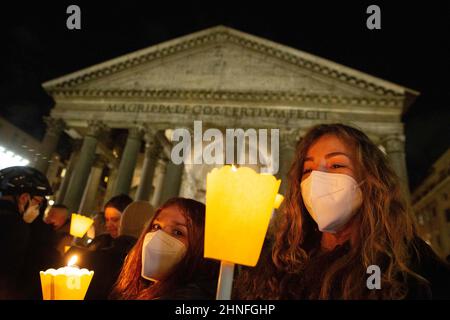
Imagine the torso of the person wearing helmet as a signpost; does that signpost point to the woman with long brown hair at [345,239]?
no

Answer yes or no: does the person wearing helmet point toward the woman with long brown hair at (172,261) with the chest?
no

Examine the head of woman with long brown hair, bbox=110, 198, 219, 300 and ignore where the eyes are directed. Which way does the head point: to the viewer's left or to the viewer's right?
to the viewer's left

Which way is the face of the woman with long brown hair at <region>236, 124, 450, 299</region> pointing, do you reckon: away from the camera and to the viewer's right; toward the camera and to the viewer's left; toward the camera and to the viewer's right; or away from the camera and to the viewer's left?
toward the camera and to the viewer's left
